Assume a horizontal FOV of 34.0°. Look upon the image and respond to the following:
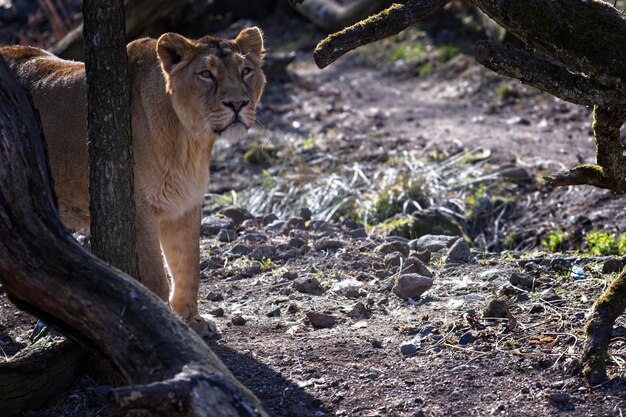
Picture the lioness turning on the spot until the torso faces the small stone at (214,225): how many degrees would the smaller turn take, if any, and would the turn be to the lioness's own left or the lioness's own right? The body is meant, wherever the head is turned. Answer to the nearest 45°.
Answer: approximately 135° to the lioness's own left

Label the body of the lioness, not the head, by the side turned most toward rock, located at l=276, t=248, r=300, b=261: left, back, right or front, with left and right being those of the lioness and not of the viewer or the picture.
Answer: left

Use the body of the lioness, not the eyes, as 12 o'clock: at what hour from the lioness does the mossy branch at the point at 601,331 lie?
The mossy branch is roughly at 12 o'clock from the lioness.

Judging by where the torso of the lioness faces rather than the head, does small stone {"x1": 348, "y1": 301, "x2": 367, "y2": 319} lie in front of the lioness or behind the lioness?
in front

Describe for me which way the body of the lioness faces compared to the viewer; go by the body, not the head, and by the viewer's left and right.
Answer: facing the viewer and to the right of the viewer

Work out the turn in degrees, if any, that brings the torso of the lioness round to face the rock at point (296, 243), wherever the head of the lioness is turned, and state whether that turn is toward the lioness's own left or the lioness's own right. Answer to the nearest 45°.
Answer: approximately 90° to the lioness's own left

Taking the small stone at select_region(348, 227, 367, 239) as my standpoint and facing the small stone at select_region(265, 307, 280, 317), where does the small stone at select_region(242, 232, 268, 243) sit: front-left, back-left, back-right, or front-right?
front-right

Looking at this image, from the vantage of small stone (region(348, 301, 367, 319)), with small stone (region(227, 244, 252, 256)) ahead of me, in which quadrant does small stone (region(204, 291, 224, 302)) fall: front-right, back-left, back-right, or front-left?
front-left

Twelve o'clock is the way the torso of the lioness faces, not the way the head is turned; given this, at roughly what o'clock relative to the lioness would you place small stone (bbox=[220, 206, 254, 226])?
The small stone is roughly at 8 o'clock from the lioness.

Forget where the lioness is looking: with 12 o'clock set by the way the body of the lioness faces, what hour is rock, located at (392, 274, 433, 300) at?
The rock is roughly at 11 o'clock from the lioness.

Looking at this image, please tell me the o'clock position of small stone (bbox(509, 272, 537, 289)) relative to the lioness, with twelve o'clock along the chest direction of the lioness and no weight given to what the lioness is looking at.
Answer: The small stone is roughly at 11 o'clock from the lioness.

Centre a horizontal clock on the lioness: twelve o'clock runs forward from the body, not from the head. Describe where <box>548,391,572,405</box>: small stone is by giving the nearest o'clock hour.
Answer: The small stone is roughly at 12 o'clock from the lioness.

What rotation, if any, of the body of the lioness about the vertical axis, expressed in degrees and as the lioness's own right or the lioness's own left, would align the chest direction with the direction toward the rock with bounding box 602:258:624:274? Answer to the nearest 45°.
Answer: approximately 45° to the lioness's own left
